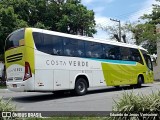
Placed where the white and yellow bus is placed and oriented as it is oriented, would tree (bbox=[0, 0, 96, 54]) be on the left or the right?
on its left

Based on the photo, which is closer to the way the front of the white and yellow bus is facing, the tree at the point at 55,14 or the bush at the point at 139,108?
the tree

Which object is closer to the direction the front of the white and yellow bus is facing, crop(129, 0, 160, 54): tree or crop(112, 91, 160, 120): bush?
the tree

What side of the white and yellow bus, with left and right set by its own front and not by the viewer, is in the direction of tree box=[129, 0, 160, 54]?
front

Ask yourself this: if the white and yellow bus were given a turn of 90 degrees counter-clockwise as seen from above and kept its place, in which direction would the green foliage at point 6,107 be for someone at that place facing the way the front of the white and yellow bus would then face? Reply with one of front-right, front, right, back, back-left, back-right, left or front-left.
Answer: back-left

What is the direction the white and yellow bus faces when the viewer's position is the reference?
facing away from the viewer and to the right of the viewer
